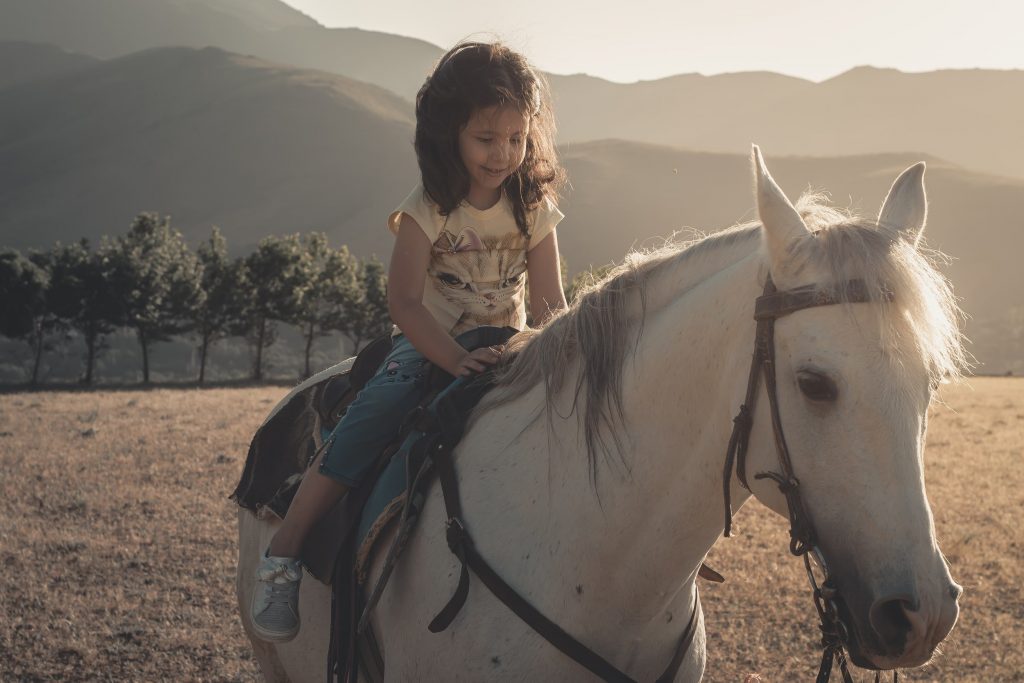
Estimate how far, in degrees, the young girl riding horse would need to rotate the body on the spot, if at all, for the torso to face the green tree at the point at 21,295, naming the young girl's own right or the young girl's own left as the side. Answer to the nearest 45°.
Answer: approximately 180°

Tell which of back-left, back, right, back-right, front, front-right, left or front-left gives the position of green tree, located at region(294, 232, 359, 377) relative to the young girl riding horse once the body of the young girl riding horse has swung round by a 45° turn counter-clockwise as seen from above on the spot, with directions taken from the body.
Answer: left

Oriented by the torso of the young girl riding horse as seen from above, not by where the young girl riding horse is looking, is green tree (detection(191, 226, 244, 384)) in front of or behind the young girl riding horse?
behind

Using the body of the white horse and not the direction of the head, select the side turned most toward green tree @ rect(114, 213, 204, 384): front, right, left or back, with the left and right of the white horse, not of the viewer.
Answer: back

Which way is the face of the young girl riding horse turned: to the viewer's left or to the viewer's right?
to the viewer's right

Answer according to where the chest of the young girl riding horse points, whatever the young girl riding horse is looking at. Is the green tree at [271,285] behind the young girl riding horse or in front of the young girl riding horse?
behind

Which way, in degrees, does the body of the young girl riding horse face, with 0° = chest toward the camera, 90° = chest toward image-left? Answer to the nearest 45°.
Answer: approximately 315°

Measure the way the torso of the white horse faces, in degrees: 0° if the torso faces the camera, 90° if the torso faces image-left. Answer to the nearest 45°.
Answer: approximately 315°

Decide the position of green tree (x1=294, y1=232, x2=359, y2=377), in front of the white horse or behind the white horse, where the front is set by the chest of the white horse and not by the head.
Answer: behind

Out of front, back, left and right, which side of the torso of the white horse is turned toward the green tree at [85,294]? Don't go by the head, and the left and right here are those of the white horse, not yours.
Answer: back
